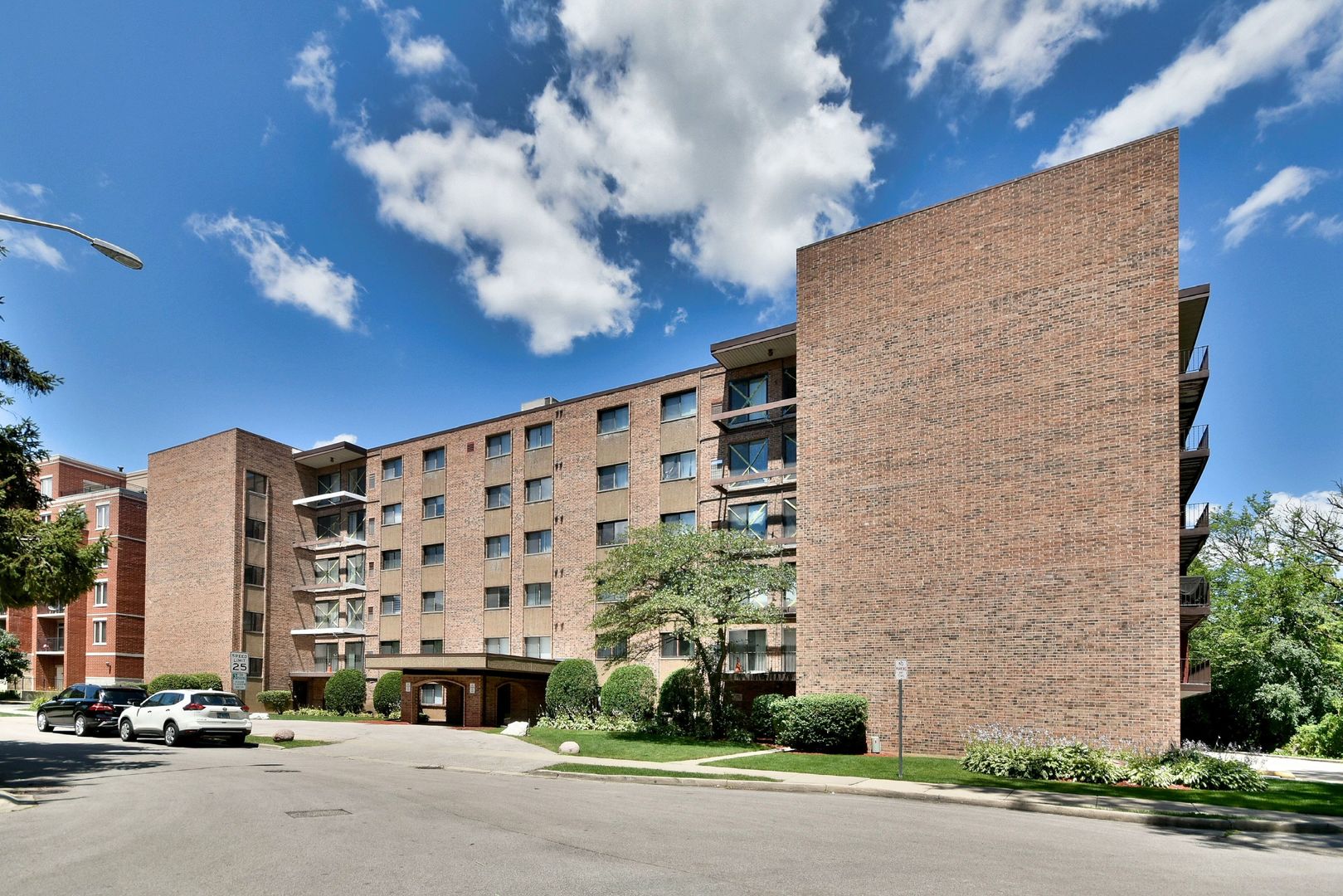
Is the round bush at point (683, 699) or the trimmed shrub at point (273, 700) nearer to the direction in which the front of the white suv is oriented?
the trimmed shrub

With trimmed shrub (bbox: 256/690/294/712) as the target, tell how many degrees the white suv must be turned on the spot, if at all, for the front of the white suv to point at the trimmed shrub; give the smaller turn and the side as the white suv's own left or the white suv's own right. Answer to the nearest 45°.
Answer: approximately 45° to the white suv's own right

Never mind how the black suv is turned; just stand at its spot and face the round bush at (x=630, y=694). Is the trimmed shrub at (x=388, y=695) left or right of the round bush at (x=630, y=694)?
left

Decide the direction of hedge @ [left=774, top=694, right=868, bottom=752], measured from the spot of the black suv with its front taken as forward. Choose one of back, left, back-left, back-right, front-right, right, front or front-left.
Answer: back

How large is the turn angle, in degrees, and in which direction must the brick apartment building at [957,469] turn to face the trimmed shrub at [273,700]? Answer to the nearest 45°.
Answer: approximately 90° to its right
